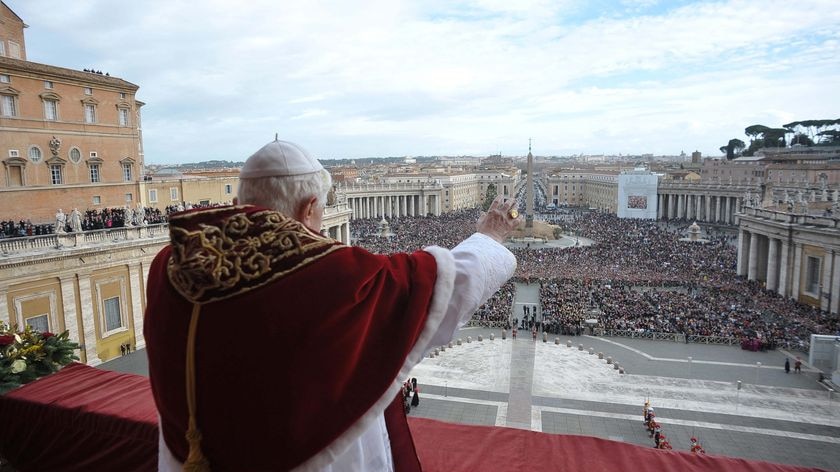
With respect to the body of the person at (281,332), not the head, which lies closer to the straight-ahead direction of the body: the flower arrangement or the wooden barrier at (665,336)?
the wooden barrier

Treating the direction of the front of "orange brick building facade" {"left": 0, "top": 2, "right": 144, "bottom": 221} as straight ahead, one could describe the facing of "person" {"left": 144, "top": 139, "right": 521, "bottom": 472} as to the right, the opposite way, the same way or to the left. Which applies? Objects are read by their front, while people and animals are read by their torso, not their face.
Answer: to the left

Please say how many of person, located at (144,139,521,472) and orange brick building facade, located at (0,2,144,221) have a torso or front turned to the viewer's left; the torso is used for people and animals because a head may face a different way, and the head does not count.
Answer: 0

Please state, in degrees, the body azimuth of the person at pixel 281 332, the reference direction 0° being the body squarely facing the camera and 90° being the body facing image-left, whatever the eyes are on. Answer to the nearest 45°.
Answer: approximately 225°

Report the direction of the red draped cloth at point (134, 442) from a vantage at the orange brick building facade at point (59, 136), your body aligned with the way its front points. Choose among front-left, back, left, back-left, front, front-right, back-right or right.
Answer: front-right

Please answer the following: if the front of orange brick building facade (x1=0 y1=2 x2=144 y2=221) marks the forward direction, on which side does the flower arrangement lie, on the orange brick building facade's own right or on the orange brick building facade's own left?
on the orange brick building facade's own right

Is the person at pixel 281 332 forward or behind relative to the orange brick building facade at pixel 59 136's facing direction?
forward
